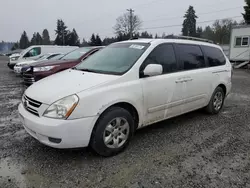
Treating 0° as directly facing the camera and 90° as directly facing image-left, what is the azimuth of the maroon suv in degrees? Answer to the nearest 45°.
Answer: approximately 45°

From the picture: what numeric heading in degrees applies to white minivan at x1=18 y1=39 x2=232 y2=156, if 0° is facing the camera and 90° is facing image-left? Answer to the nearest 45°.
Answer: approximately 45°

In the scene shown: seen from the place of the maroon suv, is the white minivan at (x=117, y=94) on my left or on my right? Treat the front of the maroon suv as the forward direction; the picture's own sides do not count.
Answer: on my left

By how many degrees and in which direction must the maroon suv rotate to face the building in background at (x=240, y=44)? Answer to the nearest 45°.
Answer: approximately 180°

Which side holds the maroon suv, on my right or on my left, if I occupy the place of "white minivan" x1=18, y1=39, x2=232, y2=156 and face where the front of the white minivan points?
on my right

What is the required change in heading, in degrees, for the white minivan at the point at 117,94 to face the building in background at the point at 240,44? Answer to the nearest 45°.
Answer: approximately 180°

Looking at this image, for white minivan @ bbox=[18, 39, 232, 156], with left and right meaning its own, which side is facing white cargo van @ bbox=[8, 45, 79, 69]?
right
